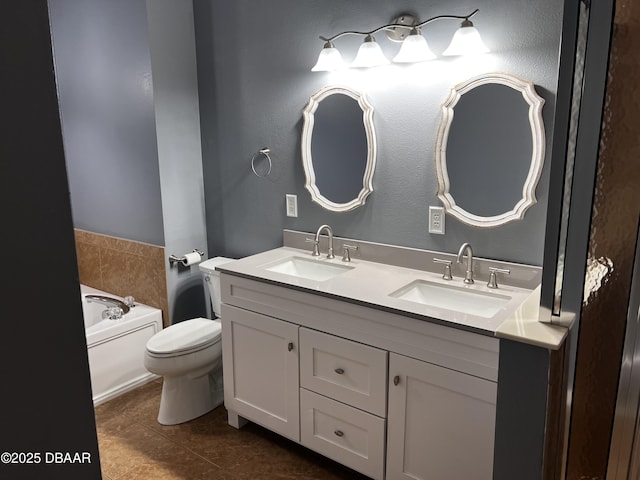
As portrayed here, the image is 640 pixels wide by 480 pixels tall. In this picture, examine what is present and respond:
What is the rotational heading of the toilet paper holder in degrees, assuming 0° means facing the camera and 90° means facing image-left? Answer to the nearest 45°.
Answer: approximately 315°

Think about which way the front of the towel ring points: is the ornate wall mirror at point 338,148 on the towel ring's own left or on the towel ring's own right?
on the towel ring's own left

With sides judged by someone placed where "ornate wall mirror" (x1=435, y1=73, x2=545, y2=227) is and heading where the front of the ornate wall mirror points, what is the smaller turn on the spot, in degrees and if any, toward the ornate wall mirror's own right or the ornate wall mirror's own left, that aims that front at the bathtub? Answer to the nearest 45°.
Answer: approximately 45° to the ornate wall mirror's own right

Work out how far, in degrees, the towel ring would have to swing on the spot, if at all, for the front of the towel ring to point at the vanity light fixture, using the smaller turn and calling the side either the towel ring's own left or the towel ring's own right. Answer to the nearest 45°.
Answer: approximately 90° to the towel ring's own left

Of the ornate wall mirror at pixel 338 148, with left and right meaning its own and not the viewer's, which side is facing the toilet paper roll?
right
